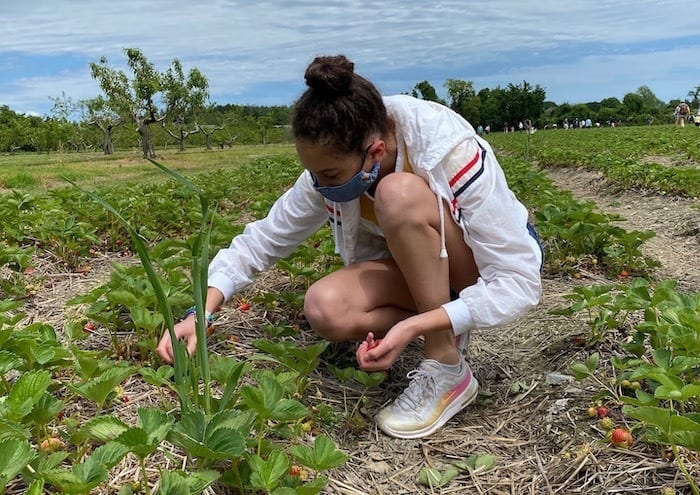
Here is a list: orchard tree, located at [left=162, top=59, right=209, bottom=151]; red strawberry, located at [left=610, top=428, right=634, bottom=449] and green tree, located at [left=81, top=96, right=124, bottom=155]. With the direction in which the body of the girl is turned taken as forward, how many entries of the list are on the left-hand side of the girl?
1

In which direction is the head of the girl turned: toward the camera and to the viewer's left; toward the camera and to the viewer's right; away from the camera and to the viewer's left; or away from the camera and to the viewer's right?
toward the camera and to the viewer's left

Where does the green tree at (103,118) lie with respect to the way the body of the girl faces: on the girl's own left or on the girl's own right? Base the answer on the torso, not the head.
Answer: on the girl's own right

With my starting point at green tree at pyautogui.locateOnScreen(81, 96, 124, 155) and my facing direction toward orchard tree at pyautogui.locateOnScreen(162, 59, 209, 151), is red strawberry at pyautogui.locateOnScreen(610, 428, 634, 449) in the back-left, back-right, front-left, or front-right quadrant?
front-right

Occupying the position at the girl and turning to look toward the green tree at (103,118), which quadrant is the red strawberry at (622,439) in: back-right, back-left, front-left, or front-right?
back-right

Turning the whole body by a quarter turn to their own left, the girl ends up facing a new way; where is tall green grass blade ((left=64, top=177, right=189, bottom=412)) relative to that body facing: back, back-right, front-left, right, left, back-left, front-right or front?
right

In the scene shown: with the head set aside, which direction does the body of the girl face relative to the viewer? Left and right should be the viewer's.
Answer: facing the viewer and to the left of the viewer
